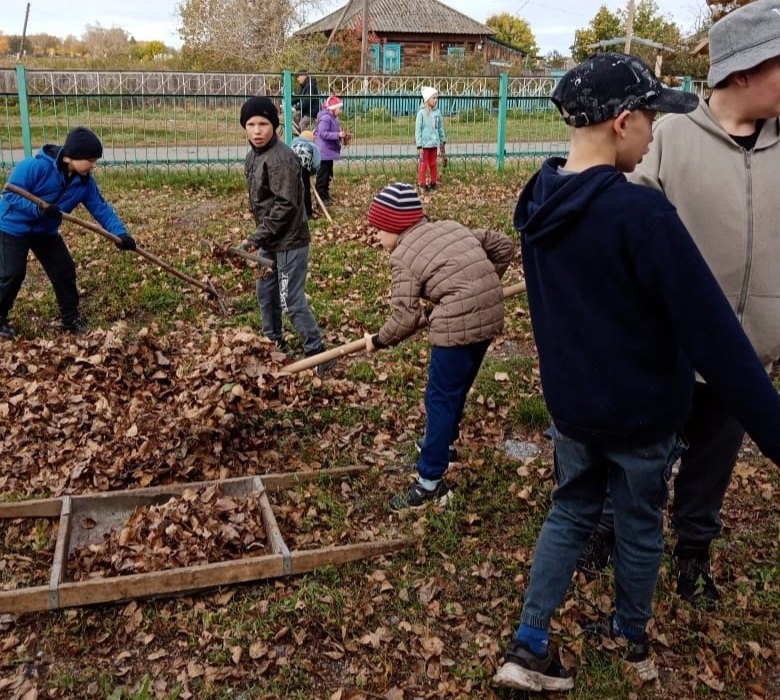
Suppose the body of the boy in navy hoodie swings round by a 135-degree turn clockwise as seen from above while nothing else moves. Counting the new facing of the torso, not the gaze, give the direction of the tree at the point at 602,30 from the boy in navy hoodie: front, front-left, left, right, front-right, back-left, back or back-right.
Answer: back

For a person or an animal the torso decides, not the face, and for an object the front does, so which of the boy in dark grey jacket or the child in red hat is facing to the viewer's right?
the child in red hat

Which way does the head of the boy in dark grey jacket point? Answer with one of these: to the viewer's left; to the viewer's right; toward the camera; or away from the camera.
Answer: toward the camera

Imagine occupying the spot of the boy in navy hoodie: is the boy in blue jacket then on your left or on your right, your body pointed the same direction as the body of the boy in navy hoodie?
on your left

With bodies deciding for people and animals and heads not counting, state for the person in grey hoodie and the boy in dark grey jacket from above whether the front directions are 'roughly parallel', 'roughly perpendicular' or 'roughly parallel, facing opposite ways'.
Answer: roughly parallel

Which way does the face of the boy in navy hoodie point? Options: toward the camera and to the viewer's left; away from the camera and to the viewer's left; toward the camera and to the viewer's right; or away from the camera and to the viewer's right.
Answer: away from the camera and to the viewer's right

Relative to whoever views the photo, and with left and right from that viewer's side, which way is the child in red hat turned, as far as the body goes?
facing to the right of the viewer

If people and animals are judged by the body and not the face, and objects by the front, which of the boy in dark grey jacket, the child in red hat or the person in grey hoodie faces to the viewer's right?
the child in red hat

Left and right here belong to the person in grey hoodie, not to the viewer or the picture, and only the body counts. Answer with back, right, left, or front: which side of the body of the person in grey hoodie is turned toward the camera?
front

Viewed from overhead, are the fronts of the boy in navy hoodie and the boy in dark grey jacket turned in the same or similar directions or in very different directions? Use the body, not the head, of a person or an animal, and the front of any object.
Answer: very different directions

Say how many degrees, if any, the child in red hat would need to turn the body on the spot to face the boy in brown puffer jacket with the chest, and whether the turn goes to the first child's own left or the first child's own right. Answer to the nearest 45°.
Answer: approximately 90° to the first child's own right

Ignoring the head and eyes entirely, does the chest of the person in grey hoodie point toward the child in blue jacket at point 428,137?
no

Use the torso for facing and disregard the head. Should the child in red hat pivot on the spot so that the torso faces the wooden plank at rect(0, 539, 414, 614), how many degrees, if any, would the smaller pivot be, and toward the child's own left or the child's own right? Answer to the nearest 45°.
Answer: approximately 90° to the child's own right

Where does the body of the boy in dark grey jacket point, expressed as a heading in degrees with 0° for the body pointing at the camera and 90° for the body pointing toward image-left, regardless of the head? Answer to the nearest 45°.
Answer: approximately 45°

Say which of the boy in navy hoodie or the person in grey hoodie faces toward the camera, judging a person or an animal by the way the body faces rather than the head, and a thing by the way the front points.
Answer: the person in grey hoodie
